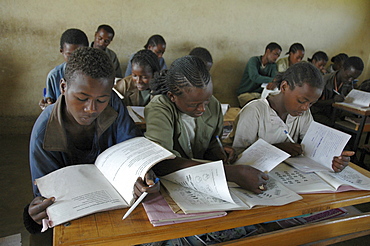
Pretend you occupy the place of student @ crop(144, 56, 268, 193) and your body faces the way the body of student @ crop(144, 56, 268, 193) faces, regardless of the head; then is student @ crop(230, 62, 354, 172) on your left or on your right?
on your left

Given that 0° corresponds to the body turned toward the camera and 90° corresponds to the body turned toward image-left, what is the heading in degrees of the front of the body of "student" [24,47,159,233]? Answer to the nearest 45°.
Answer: approximately 0°

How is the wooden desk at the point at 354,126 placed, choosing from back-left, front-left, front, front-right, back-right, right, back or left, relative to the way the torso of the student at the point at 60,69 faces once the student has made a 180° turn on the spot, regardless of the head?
right

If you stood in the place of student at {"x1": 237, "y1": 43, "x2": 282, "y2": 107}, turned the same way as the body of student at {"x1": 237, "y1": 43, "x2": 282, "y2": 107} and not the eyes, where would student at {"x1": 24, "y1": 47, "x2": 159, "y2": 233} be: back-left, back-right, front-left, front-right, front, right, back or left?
front-right

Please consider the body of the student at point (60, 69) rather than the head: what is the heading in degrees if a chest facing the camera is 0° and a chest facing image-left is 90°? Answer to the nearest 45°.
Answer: approximately 0°

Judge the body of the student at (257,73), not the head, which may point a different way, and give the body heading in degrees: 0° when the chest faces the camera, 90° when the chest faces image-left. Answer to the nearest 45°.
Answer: approximately 315°

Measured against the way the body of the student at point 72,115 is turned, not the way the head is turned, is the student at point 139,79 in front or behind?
behind

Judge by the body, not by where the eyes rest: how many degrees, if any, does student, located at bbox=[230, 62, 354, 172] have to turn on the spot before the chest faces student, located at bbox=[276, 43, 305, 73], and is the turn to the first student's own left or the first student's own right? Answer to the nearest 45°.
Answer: approximately 135° to the first student's own left
